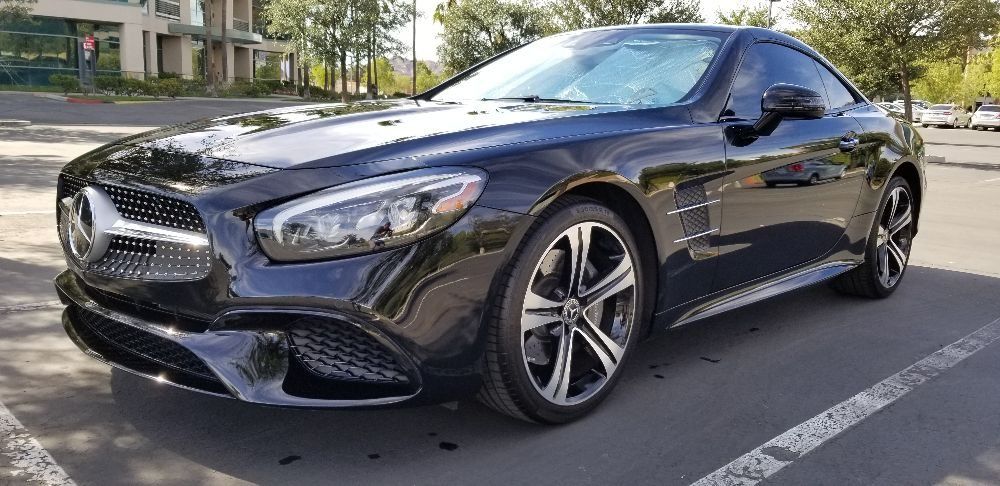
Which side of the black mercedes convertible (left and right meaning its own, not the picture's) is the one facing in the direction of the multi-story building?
right

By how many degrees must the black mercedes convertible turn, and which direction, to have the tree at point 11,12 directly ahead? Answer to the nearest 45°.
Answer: approximately 90° to its right

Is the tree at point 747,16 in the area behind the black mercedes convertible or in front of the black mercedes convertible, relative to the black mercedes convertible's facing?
behind

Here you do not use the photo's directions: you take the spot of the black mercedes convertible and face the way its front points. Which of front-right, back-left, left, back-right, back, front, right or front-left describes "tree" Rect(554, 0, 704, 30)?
back-right

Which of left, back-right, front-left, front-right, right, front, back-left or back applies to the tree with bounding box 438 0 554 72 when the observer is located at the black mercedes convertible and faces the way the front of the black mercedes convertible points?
back-right

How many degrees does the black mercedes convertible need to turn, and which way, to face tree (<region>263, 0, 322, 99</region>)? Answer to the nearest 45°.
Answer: approximately 135° to its right

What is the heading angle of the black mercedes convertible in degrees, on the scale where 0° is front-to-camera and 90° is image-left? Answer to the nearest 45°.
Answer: approximately 45°

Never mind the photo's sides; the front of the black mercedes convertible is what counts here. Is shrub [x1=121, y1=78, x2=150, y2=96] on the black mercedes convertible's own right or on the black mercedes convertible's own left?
on the black mercedes convertible's own right

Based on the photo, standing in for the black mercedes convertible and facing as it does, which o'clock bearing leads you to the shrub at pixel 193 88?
The shrub is roughly at 4 o'clock from the black mercedes convertible.
